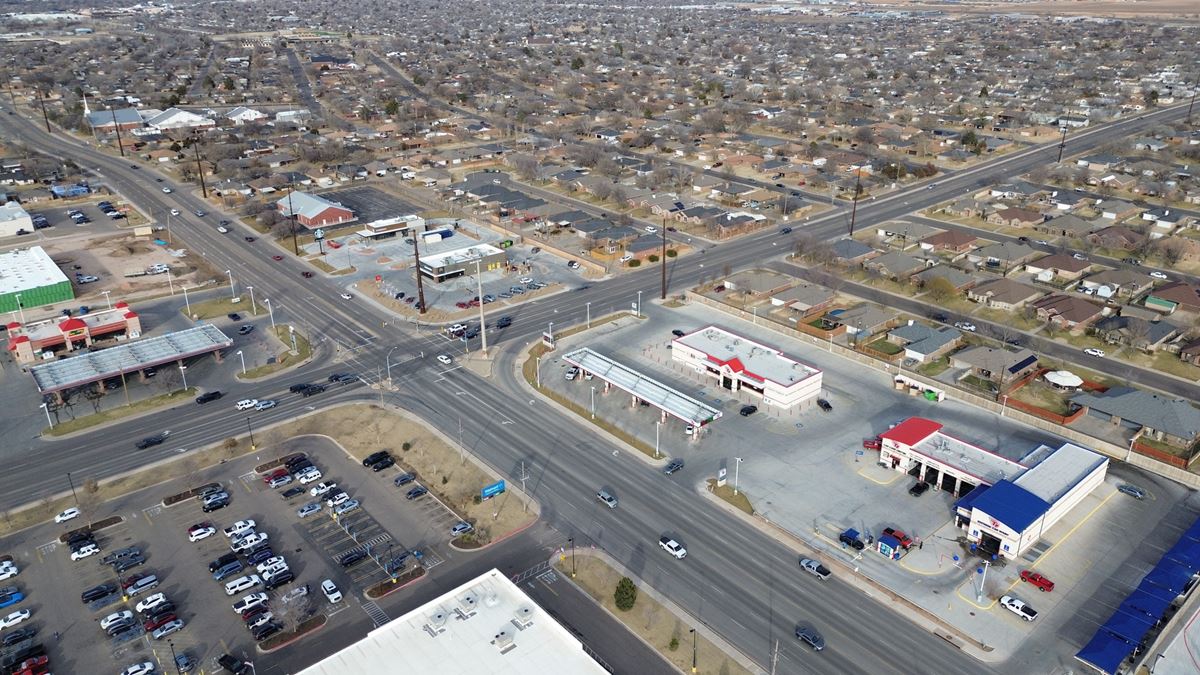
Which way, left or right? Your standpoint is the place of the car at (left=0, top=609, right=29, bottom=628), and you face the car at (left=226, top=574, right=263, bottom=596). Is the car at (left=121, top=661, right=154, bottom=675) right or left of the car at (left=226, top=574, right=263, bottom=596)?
right

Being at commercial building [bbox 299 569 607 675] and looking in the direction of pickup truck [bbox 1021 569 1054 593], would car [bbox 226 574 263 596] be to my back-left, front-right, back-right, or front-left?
back-left

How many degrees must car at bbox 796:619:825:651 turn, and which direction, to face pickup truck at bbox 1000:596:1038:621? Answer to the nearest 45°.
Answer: approximately 90° to its left

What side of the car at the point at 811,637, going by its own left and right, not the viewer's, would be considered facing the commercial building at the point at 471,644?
right

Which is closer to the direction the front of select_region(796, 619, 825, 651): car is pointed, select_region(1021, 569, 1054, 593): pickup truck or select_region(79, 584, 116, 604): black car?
the pickup truck

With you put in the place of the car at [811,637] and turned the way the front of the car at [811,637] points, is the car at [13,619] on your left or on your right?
on your right

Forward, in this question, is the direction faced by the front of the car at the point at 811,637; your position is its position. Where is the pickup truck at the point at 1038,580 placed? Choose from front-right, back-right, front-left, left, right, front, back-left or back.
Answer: left

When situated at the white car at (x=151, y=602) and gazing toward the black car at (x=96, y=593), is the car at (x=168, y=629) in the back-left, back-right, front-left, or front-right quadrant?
back-left

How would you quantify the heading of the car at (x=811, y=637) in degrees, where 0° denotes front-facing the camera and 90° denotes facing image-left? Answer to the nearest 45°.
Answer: approximately 315°

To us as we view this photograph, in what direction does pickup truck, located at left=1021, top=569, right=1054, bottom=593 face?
facing away from the viewer and to the left of the viewer
